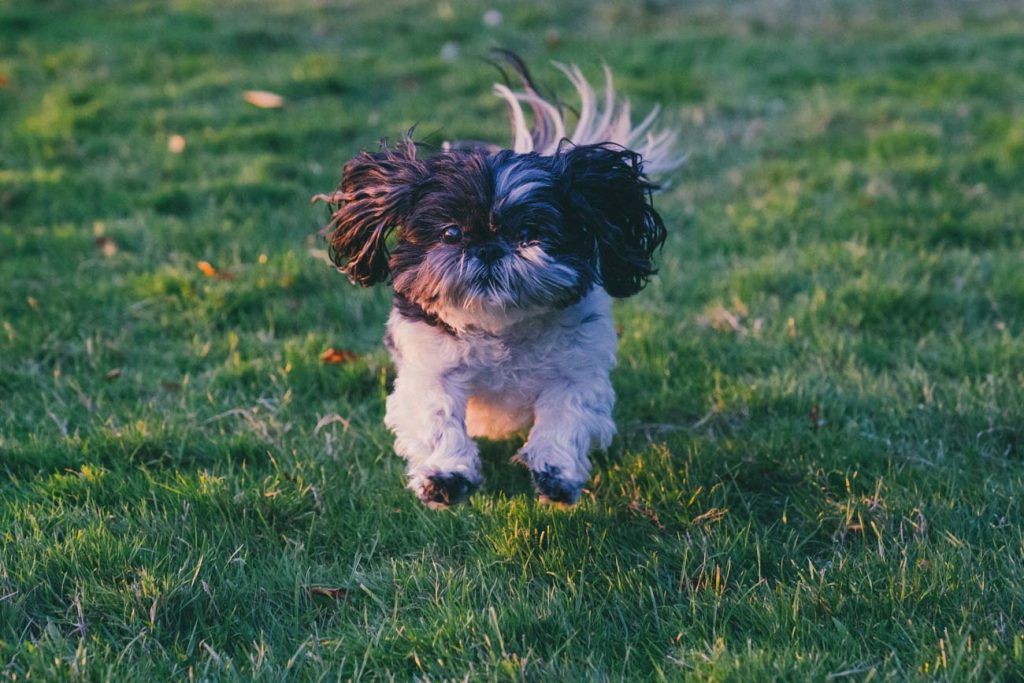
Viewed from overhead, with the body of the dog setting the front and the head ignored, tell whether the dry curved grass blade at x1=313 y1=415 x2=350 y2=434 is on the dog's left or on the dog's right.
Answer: on the dog's right

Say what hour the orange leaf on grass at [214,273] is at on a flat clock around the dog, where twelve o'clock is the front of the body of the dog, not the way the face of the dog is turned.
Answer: The orange leaf on grass is roughly at 5 o'clock from the dog.

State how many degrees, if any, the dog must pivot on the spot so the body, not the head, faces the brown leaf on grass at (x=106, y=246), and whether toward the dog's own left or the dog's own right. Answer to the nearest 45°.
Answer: approximately 135° to the dog's own right

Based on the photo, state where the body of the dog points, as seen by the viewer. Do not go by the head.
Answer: toward the camera

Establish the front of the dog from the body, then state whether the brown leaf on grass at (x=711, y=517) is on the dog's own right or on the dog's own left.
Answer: on the dog's own left

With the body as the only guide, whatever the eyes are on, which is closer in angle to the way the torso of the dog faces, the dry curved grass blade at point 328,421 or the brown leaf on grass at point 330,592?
the brown leaf on grass

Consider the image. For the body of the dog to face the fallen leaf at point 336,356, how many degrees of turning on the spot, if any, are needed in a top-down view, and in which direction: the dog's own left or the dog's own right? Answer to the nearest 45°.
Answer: approximately 135° to the dog's own right

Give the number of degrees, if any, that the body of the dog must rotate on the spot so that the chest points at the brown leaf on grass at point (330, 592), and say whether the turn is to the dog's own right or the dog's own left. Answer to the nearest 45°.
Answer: approximately 45° to the dog's own right

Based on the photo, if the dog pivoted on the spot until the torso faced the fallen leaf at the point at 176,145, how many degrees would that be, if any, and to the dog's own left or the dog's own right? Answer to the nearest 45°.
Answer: approximately 135° to the dog's own right
